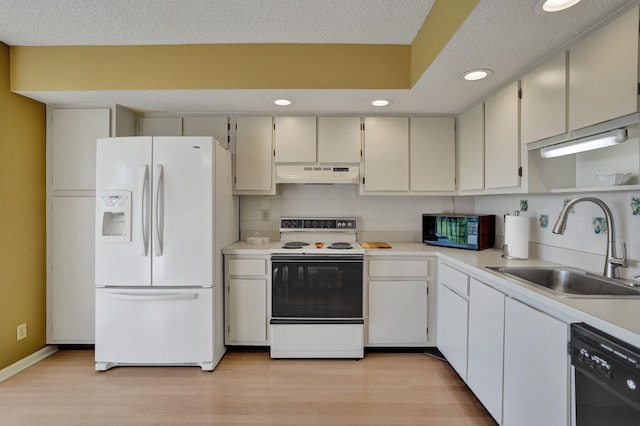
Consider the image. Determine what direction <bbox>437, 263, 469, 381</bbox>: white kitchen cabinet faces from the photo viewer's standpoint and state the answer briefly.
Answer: facing the viewer and to the left of the viewer

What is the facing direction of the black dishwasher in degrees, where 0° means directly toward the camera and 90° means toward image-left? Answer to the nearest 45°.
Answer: approximately 45°

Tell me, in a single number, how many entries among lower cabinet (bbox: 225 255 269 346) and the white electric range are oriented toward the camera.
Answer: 2

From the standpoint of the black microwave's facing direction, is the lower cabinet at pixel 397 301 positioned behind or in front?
in front

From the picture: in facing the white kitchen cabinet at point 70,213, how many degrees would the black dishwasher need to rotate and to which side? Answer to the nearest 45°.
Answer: approximately 45° to its right

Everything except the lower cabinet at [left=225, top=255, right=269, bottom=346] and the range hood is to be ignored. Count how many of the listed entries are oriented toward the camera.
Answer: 2

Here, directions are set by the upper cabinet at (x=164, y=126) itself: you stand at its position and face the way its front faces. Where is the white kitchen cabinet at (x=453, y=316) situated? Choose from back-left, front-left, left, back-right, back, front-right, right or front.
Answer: front-left

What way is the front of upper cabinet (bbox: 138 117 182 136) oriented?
toward the camera

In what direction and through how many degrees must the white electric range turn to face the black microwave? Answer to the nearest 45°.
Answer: approximately 90° to its left

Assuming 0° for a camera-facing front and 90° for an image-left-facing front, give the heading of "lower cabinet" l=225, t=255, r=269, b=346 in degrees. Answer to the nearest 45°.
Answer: approximately 0°

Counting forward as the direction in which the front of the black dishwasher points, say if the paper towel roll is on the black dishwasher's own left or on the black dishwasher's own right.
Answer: on the black dishwasher's own right

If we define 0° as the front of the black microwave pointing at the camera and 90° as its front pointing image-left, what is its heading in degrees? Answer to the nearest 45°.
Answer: approximately 45°

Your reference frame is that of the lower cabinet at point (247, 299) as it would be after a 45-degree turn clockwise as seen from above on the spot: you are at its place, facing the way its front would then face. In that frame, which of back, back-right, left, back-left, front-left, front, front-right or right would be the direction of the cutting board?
back-left

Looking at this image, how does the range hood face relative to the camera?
toward the camera
